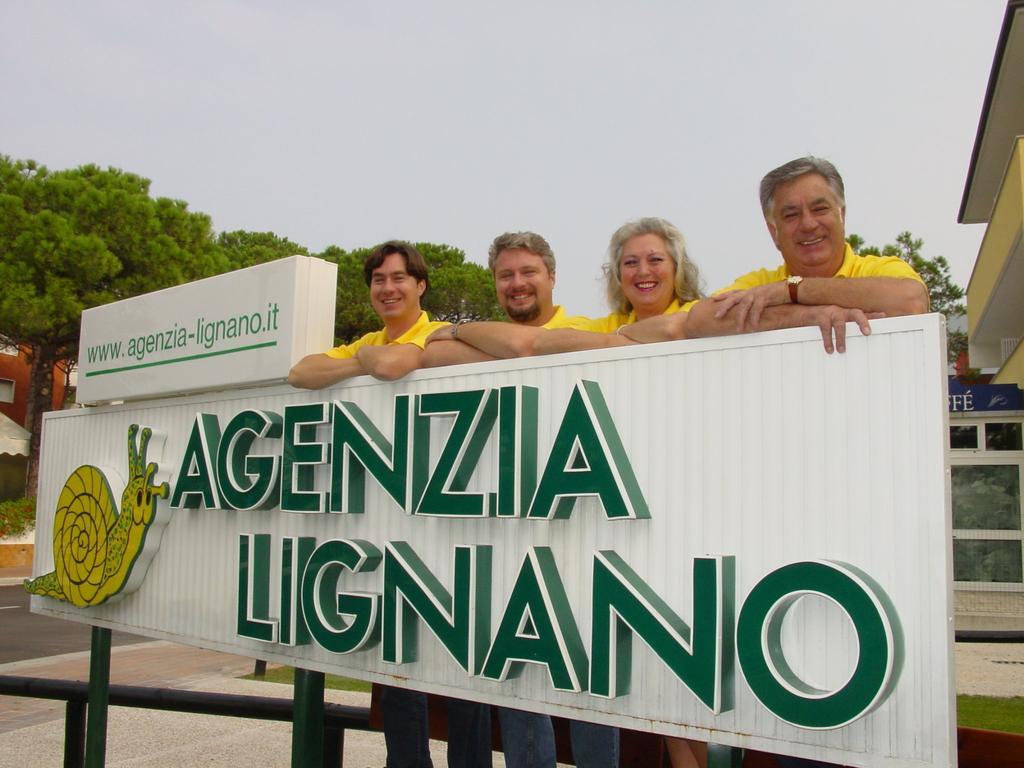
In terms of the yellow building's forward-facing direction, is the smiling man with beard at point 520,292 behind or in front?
in front

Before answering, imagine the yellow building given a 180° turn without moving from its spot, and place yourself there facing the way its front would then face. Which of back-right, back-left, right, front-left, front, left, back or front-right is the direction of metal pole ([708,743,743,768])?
back-right

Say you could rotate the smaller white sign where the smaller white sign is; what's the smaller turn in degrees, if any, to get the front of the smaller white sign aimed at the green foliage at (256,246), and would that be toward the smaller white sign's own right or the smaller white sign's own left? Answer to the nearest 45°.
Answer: approximately 135° to the smaller white sign's own right

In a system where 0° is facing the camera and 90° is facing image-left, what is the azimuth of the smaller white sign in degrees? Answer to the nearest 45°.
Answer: approximately 45°

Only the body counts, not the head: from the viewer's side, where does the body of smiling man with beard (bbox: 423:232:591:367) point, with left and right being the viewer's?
facing the viewer and to the left of the viewer

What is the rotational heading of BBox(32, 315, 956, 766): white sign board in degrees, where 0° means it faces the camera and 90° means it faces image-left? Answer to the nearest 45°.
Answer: approximately 45°

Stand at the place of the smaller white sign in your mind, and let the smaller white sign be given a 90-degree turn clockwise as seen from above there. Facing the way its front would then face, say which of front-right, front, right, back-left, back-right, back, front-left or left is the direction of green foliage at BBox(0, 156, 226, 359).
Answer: front-right

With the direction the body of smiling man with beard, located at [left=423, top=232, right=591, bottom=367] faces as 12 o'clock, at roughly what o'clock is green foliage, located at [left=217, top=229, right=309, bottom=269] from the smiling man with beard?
The green foliage is roughly at 4 o'clock from the smiling man with beard.

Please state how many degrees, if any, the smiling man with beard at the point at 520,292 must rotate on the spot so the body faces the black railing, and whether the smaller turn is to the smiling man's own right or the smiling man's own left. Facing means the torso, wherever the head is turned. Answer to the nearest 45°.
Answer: approximately 90° to the smiling man's own right

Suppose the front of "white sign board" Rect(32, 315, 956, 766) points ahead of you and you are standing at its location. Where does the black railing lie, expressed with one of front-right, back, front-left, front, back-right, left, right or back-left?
right

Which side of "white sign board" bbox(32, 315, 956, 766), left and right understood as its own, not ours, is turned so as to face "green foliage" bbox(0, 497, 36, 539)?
right
